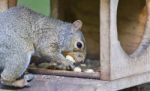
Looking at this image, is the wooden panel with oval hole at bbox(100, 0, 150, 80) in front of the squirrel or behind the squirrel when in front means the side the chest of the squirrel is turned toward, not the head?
in front

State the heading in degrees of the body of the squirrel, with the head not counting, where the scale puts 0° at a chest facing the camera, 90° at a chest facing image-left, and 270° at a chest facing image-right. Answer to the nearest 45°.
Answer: approximately 270°
